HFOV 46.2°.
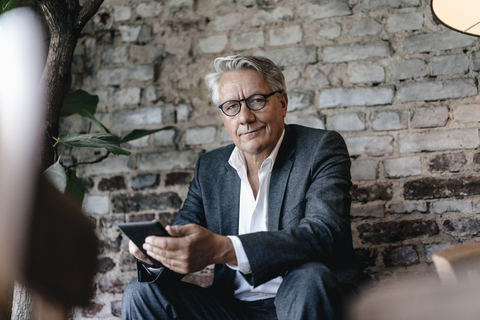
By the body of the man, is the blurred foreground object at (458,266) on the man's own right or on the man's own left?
on the man's own left

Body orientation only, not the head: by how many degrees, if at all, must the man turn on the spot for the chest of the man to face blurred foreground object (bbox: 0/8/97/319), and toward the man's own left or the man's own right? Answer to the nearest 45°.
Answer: approximately 45° to the man's own right

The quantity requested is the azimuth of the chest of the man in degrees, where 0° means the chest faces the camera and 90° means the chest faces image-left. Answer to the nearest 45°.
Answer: approximately 45°
